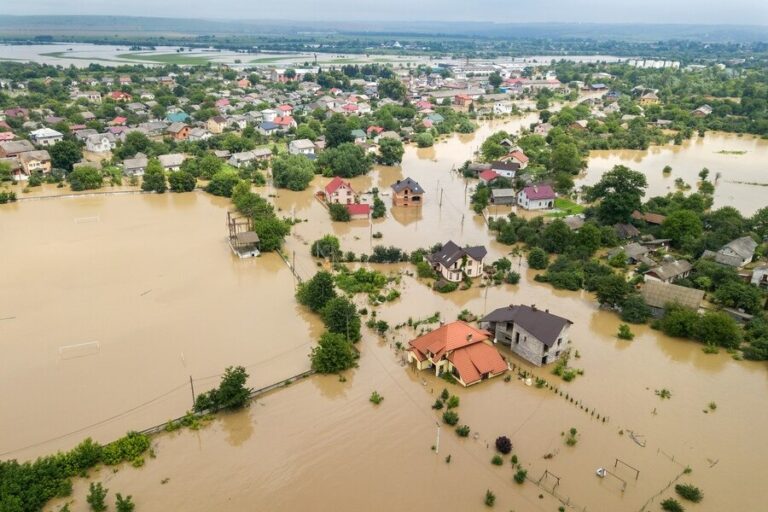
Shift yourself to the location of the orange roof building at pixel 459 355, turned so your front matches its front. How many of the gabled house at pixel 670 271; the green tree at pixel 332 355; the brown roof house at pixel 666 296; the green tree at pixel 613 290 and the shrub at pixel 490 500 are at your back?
3

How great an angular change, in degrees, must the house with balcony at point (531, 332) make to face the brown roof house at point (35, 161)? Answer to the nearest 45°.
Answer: approximately 45° to its right

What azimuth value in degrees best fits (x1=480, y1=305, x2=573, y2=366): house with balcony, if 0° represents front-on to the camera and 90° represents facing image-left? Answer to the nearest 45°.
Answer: approximately 45°

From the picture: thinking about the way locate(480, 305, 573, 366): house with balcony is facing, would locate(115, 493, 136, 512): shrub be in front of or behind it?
in front

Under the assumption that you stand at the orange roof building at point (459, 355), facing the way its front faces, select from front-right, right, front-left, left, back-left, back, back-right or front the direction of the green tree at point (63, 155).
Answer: right

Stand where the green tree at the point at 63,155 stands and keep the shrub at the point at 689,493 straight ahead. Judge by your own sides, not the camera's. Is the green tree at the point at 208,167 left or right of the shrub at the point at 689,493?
left

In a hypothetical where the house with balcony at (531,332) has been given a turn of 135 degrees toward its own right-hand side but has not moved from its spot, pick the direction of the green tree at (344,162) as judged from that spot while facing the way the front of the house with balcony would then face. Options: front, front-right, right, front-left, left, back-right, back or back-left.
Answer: front-left

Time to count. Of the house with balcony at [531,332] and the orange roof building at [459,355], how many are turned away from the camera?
0

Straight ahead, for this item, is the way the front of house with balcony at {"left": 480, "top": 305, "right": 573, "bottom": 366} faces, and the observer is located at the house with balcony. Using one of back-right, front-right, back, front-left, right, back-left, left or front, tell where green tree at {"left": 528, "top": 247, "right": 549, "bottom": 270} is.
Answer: back-right

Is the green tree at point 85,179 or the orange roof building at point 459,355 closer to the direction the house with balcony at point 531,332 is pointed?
the orange roof building

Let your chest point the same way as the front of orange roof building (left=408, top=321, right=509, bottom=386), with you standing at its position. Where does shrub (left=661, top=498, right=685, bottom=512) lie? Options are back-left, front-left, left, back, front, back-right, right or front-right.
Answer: left

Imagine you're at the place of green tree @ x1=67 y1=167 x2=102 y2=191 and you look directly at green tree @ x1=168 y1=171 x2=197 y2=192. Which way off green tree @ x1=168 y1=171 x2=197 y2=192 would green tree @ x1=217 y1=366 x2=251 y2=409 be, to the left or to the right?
right
